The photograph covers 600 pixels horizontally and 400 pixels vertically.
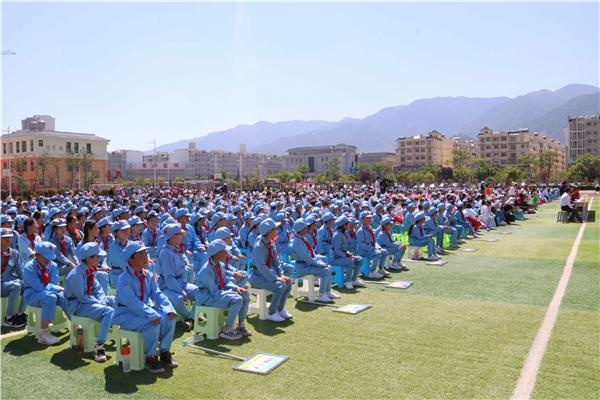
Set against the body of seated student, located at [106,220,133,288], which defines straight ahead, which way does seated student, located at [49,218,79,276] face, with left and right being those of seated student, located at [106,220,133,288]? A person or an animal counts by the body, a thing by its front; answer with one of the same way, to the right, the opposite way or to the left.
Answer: the same way

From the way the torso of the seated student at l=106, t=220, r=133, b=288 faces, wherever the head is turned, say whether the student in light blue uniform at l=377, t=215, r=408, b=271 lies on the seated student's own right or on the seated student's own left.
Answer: on the seated student's own left

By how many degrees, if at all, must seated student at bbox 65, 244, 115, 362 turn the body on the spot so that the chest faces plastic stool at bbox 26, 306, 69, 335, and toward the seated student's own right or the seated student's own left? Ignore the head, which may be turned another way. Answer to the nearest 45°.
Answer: approximately 180°

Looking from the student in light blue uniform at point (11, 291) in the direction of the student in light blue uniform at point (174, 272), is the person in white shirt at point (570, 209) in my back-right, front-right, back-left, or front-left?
front-left

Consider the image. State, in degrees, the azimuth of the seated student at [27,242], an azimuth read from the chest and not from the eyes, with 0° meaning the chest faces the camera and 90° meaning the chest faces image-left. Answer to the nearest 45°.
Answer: approximately 315°

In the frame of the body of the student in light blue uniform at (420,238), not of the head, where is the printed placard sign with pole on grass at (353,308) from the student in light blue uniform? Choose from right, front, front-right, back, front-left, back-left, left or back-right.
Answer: right

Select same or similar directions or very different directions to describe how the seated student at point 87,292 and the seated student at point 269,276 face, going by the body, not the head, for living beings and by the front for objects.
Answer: same or similar directions

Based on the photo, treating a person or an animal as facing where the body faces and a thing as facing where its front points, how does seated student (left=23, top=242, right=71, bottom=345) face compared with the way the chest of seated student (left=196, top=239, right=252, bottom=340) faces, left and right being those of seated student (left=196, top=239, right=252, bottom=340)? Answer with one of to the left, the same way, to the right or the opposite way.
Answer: the same way

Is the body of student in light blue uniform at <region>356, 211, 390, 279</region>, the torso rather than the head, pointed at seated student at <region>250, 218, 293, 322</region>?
no

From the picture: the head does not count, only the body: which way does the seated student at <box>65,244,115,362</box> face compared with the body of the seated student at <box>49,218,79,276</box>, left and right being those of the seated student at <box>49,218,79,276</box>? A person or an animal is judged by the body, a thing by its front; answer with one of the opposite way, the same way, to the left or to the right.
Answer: the same way

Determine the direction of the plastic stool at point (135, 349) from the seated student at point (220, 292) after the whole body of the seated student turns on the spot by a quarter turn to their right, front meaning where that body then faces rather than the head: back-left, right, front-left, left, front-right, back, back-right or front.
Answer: front

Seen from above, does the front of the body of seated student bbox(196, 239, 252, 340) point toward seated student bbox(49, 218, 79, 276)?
no
